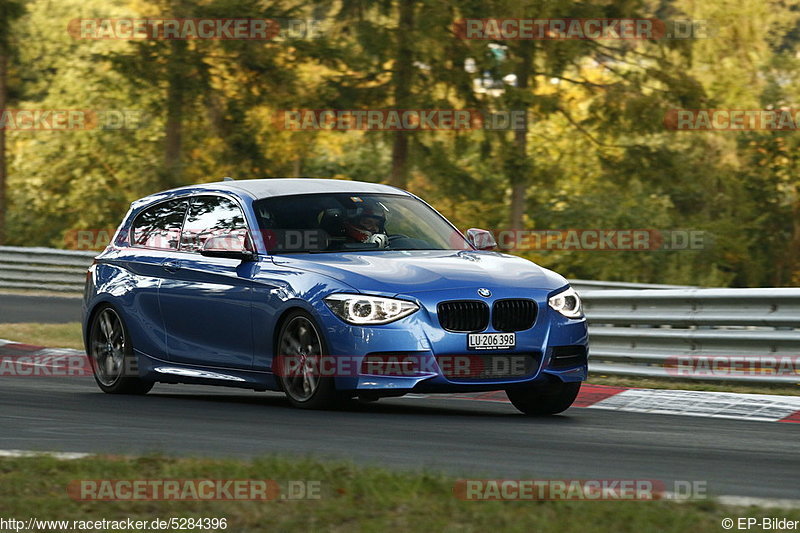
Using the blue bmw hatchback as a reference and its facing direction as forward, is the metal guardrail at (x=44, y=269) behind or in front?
behind

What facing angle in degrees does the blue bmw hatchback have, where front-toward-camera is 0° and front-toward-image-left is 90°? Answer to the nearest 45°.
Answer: approximately 315°

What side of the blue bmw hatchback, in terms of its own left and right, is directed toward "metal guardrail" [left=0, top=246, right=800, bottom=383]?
left

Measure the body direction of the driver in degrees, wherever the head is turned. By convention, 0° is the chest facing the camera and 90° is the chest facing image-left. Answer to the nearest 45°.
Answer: approximately 315°

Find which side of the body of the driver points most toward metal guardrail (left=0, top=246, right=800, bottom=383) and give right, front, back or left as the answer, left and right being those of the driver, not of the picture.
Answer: left
